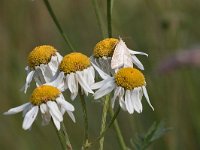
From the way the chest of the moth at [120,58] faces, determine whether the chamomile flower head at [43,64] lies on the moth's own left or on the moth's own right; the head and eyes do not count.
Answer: on the moth's own left

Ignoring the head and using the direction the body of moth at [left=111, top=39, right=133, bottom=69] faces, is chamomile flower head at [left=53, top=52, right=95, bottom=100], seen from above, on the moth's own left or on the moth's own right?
on the moth's own left

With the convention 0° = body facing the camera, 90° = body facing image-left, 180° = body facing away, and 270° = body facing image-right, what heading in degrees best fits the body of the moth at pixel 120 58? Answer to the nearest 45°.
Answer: approximately 180°
